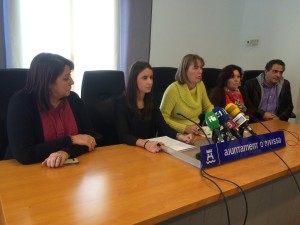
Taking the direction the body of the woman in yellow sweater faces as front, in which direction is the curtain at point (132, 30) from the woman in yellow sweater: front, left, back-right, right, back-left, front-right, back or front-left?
back

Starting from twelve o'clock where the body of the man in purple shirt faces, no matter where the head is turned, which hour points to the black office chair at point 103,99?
The black office chair is roughly at 1 o'clock from the man in purple shirt.

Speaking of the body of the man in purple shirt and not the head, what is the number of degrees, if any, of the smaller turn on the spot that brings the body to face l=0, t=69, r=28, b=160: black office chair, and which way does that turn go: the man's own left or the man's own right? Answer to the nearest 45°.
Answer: approximately 45° to the man's own right

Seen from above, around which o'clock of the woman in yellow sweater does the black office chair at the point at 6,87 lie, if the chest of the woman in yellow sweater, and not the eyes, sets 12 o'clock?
The black office chair is roughly at 3 o'clock from the woman in yellow sweater.

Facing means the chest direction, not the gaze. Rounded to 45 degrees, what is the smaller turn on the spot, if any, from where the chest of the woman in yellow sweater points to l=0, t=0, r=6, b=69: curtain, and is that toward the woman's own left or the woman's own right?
approximately 135° to the woman's own right

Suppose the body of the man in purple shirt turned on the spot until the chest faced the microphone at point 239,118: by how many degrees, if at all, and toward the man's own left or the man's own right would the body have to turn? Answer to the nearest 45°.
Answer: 0° — they already face it

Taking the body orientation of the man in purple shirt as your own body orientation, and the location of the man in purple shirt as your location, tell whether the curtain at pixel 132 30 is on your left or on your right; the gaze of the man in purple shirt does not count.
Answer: on your right

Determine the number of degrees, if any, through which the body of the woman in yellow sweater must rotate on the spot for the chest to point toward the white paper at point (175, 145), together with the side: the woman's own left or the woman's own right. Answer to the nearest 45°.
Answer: approximately 45° to the woman's own right
